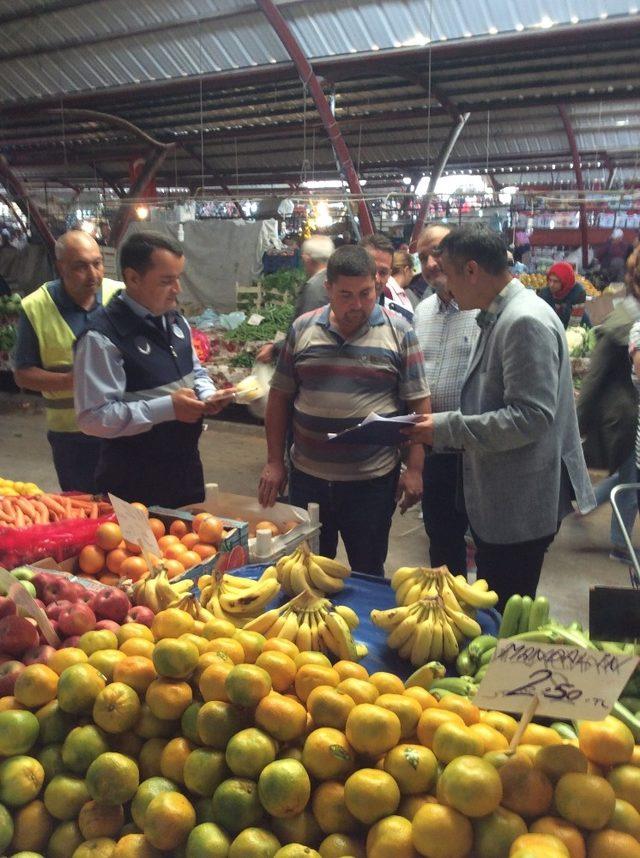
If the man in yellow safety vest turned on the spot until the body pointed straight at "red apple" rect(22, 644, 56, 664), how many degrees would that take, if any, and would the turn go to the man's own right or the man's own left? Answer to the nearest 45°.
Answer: approximately 45° to the man's own right

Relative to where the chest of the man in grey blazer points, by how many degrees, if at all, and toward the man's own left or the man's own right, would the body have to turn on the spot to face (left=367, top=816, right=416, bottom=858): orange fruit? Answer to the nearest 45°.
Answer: approximately 90° to the man's own left

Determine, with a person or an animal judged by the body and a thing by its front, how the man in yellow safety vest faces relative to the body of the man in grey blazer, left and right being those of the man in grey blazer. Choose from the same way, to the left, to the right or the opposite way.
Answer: the opposite way

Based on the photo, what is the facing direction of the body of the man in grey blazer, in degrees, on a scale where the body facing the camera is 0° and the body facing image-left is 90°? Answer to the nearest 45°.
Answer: approximately 90°

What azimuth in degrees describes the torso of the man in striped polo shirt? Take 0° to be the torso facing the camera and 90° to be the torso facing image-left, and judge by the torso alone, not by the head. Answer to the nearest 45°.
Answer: approximately 0°

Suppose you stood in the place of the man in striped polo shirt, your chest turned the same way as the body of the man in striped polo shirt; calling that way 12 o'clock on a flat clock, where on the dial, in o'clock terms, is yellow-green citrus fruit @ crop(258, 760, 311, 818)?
The yellow-green citrus fruit is roughly at 12 o'clock from the man in striped polo shirt.

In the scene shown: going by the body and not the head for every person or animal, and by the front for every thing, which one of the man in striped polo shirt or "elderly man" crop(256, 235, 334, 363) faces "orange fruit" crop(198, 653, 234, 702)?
the man in striped polo shirt

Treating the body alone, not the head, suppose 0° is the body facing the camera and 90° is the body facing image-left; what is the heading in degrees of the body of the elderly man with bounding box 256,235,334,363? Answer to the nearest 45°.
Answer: approximately 135°
